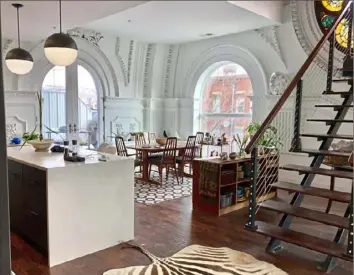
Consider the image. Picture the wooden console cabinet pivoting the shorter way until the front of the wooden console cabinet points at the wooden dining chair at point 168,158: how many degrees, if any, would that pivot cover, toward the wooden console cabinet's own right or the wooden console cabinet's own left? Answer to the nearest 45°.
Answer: approximately 180°

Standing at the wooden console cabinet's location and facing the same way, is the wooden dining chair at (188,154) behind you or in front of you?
behind

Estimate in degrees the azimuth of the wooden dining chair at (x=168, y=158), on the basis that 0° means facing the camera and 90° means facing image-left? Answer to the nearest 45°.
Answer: approximately 135°

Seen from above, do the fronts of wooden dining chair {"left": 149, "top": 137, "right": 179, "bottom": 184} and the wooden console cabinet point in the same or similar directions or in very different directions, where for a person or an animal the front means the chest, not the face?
very different directions

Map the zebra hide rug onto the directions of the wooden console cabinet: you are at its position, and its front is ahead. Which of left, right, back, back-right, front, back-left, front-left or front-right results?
front-right

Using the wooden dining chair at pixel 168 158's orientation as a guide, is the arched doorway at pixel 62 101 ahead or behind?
ahead

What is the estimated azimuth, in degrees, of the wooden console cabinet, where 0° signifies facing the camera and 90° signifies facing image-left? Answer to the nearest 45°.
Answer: approximately 315°

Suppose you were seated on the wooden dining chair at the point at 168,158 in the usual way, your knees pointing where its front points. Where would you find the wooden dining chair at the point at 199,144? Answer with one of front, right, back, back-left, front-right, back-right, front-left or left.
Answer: right

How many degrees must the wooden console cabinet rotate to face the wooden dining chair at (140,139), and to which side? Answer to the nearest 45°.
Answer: approximately 180°

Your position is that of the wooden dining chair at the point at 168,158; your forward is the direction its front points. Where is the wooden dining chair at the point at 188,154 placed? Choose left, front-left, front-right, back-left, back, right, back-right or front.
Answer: right

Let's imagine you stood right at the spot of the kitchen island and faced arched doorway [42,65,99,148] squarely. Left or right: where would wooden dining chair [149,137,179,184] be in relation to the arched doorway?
right
